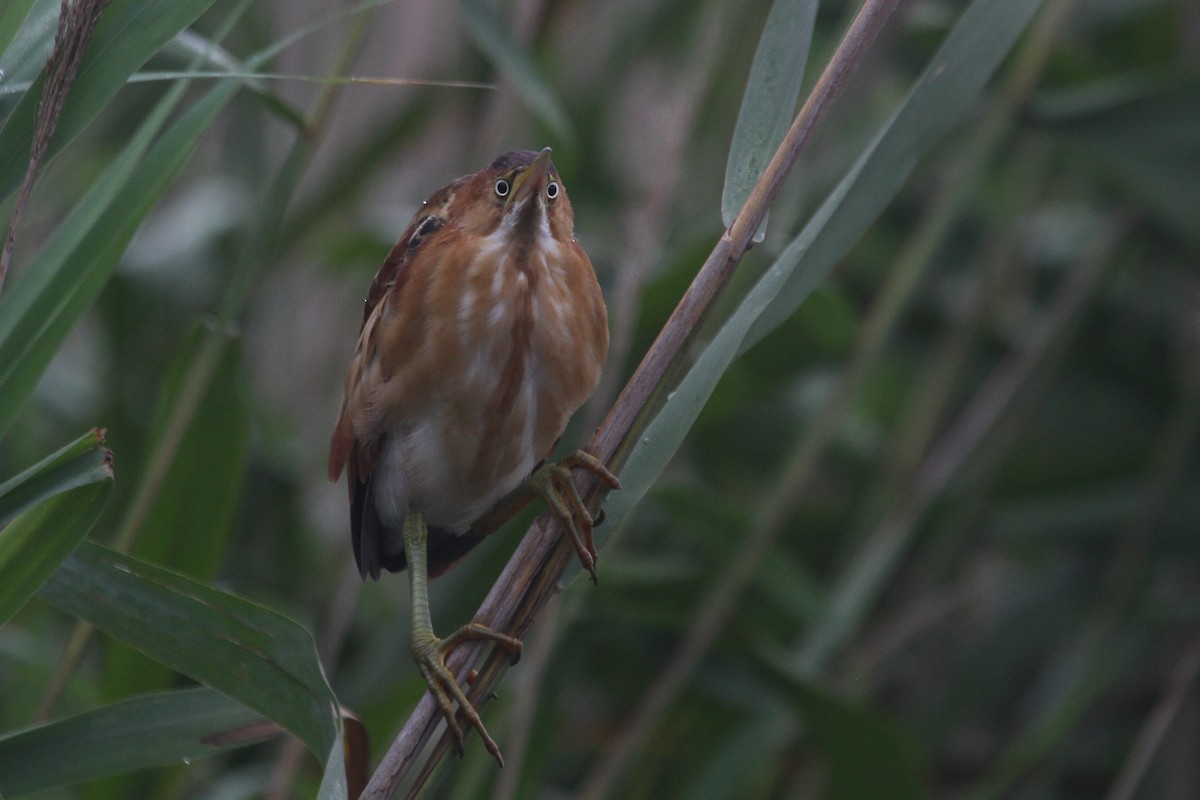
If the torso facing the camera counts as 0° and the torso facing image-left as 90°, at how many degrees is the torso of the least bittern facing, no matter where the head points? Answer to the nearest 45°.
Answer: approximately 315°

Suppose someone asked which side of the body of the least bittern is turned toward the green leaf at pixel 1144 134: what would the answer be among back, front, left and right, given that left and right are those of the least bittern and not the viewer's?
left
